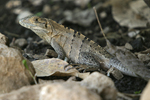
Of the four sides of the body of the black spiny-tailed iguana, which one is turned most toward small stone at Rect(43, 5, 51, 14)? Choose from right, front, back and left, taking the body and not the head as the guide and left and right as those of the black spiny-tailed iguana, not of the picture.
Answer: right

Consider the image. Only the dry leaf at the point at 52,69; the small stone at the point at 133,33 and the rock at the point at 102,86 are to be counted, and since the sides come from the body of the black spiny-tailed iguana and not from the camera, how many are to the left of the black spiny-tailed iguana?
2

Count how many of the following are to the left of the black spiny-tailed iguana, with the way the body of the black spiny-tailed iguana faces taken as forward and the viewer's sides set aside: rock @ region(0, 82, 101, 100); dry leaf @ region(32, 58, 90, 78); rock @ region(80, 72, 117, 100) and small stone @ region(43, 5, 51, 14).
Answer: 3

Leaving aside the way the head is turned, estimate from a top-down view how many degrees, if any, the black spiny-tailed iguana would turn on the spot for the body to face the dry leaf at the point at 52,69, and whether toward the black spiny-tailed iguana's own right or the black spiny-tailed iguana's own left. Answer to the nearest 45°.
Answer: approximately 90° to the black spiny-tailed iguana's own left

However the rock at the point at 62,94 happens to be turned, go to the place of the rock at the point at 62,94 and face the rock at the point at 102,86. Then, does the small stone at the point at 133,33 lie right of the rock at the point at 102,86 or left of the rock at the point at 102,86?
left

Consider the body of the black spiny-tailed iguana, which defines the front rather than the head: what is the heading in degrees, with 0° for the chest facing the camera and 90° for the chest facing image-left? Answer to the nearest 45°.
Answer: approximately 90°

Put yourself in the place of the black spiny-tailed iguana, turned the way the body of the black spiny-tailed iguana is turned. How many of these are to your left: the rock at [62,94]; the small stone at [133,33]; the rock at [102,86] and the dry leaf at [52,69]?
3

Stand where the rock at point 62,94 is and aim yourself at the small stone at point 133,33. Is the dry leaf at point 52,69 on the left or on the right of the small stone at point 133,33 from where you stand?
left

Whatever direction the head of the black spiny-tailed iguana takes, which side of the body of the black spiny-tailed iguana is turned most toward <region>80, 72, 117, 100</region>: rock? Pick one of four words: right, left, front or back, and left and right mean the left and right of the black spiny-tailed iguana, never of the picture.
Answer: left

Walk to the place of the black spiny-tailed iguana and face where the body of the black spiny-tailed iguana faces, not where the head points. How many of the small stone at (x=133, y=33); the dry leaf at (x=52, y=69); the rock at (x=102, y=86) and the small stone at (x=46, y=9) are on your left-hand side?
2
